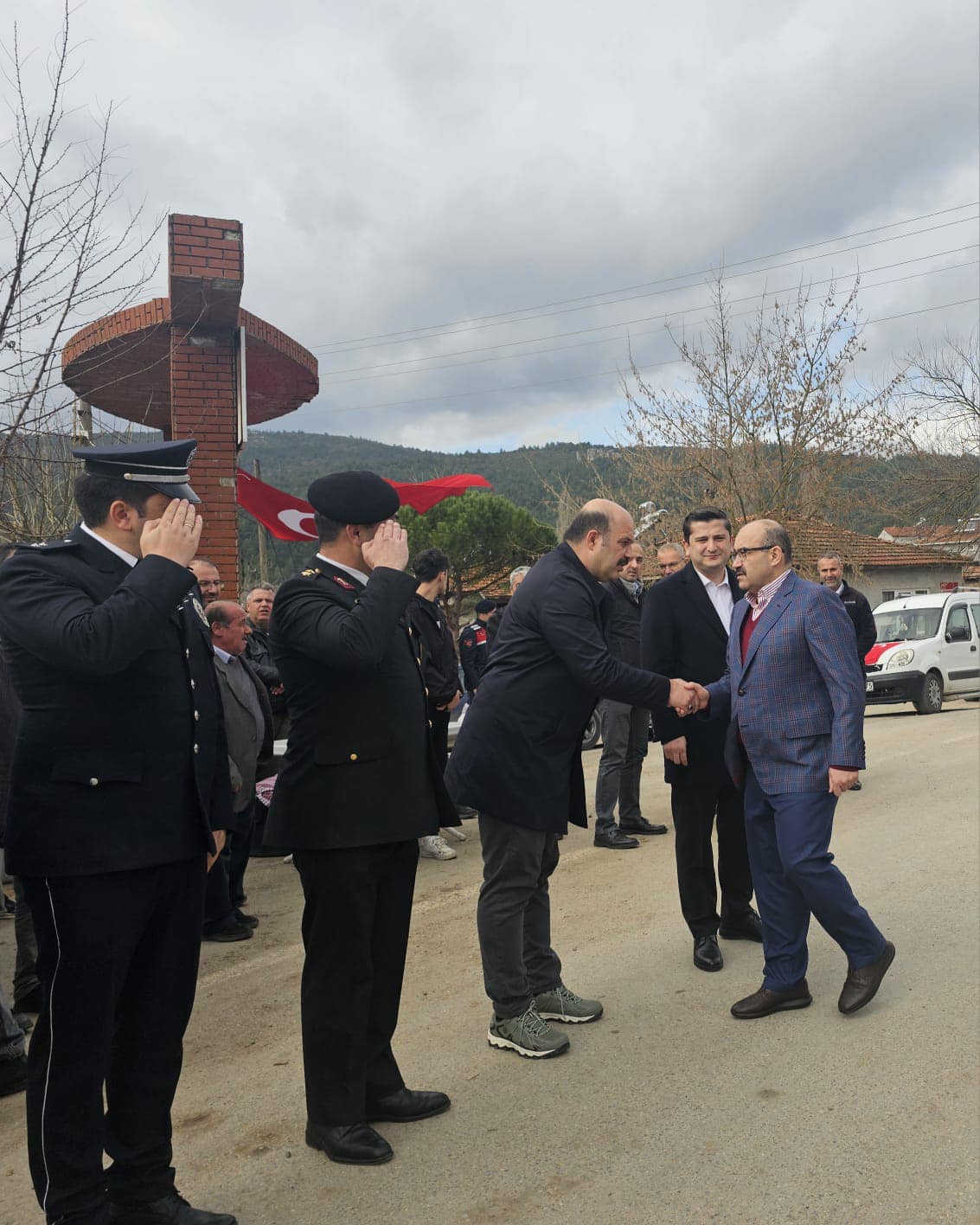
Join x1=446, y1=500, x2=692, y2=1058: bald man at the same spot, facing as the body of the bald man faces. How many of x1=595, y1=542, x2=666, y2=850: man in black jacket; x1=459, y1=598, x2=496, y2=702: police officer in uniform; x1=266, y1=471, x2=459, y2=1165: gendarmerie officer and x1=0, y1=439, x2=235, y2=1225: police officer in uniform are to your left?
2

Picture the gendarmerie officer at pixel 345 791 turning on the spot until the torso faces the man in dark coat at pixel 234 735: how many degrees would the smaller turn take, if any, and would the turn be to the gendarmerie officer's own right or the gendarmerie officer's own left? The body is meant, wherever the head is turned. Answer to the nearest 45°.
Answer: approximately 90° to the gendarmerie officer's own left

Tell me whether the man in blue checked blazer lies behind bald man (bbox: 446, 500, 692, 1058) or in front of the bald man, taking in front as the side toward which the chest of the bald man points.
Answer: in front

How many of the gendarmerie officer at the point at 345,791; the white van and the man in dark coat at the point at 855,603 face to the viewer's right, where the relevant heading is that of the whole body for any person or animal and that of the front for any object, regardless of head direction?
1

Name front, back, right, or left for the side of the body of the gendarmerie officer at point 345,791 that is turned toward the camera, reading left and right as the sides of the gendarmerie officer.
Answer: right

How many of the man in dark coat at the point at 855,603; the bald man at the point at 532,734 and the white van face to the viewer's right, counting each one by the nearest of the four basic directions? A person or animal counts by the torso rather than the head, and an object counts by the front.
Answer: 1

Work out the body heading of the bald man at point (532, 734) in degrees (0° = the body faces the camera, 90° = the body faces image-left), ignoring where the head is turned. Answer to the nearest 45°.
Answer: approximately 270°

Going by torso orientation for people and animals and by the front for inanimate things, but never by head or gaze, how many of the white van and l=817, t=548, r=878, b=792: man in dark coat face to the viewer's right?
0

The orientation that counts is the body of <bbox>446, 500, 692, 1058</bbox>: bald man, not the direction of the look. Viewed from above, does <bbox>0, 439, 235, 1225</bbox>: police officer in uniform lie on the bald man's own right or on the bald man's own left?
on the bald man's own right

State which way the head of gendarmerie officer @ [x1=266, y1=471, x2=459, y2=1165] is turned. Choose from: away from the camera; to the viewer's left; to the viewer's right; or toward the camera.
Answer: to the viewer's right

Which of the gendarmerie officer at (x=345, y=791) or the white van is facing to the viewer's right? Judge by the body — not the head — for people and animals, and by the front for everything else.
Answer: the gendarmerie officer

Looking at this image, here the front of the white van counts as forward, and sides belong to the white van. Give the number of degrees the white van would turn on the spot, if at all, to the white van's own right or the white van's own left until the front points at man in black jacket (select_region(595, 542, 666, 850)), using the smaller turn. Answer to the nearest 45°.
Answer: approximately 45° to the white van's own left

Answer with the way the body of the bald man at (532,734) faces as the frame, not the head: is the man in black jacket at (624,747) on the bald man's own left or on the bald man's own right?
on the bald man's own left

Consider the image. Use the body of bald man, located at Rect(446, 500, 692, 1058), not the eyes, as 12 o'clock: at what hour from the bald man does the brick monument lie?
The brick monument is roughly at 8 o'clock from the bald man.

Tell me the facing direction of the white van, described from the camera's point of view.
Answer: facing the viewer and to the left of the viewer

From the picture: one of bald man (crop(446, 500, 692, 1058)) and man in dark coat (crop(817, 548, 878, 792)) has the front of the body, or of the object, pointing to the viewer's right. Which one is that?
the bald man
